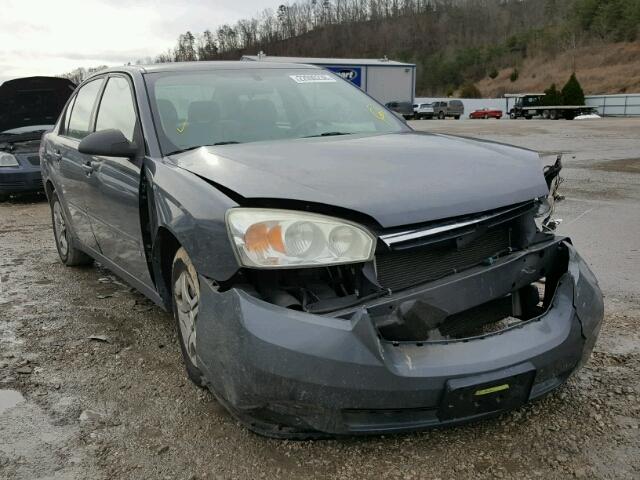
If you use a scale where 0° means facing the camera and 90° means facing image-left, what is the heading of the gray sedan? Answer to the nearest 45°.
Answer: approximately 315°

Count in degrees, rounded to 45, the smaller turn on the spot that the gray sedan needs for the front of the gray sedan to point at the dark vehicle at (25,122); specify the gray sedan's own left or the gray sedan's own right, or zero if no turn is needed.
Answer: approximately 180°
